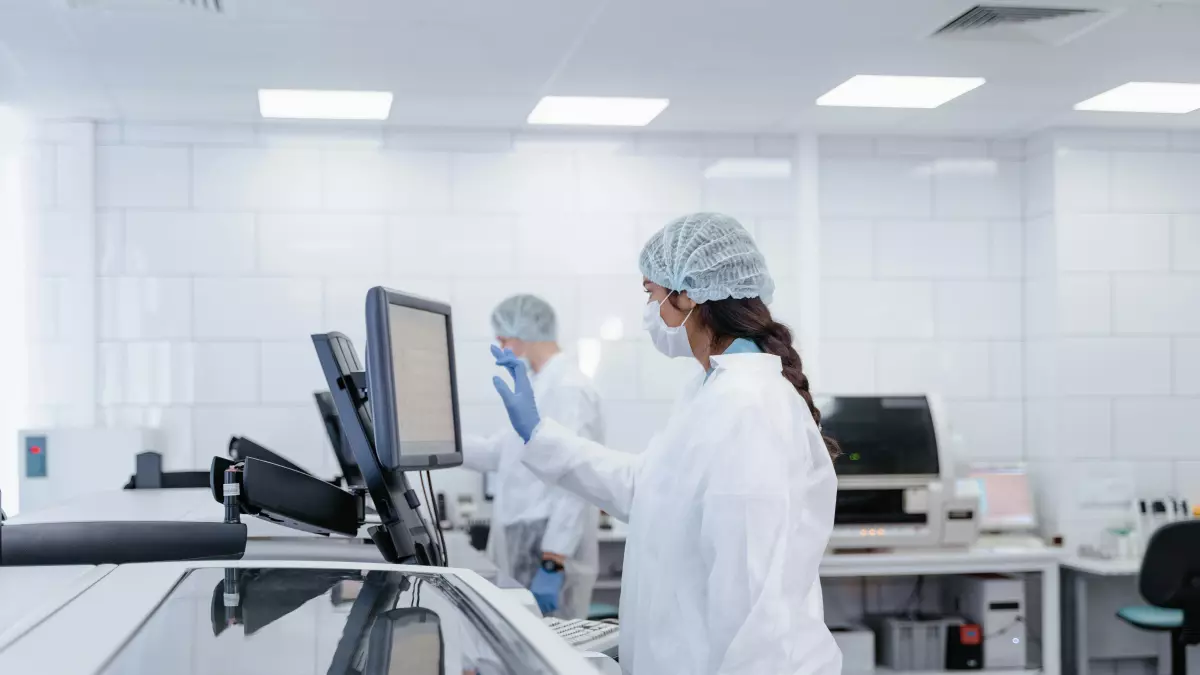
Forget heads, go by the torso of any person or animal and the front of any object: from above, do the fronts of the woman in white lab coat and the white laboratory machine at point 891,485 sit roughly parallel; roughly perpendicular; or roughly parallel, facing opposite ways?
roughly perpendicular

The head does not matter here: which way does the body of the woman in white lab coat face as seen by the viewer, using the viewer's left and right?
facing to the left of the viewer

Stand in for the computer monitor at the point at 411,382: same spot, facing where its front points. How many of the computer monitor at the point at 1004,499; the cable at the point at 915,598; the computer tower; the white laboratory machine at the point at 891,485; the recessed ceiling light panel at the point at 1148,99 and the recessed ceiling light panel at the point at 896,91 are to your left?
6

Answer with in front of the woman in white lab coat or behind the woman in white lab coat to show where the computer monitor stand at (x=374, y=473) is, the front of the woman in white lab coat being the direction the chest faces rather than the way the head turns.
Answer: in front

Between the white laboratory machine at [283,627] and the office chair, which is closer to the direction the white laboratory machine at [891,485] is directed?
the white laboratory machine

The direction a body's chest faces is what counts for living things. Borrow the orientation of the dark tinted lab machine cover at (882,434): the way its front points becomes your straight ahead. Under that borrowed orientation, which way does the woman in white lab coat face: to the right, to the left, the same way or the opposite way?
to the right

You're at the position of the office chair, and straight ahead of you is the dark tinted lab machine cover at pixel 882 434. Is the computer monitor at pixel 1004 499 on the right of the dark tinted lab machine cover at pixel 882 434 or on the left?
right

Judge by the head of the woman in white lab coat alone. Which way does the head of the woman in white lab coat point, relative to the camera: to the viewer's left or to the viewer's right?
to the viewer's left

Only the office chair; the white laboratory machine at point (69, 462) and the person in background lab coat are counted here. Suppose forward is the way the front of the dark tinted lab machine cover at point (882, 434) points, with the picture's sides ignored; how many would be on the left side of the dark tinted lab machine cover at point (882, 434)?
1

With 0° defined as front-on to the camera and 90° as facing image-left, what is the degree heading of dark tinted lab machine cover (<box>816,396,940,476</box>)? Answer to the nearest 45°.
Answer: approximately 0°

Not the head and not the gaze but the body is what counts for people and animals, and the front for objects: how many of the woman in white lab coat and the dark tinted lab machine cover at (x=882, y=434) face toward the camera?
1
